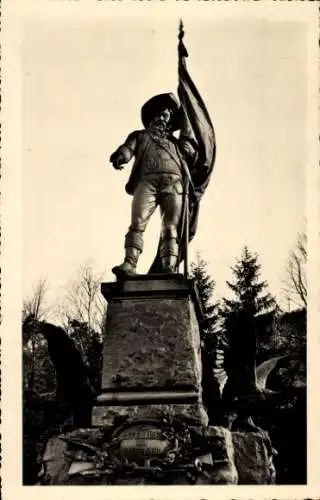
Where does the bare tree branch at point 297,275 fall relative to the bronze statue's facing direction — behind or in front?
behind

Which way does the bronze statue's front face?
toward the camera

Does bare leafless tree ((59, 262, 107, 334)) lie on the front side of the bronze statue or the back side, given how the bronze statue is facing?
on the back side

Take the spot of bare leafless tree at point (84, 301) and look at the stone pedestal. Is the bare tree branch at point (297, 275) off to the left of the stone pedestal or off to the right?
left
